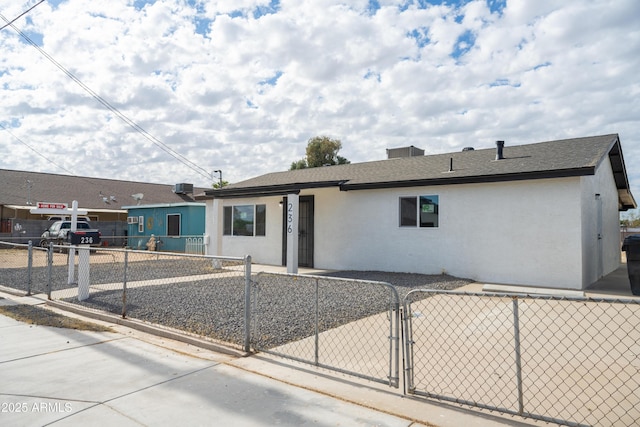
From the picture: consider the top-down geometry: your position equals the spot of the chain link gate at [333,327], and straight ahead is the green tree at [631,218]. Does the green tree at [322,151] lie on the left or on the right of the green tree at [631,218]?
left

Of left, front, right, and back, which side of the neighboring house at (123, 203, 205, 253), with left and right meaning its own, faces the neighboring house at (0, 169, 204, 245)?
right

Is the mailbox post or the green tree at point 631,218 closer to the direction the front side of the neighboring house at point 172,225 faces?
the mailbox post

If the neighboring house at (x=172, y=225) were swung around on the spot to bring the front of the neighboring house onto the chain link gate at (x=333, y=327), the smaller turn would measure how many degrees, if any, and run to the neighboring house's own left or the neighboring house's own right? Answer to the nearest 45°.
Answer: approximately 45° to the neighboring house's own left

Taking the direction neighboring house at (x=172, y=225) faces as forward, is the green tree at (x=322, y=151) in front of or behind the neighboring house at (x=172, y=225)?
behind

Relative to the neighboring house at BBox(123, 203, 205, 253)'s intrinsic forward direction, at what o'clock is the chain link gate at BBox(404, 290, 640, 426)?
The chain link gate is roughly at 10 o'clock from the neighboring house.

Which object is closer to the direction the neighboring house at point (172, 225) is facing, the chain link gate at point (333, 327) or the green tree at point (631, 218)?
the chain link gate

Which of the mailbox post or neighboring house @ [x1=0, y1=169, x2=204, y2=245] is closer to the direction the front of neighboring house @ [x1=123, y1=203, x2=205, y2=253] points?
the mailbox post

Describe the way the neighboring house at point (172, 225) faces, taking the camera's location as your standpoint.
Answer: facing the viewer and to the left of the viewer

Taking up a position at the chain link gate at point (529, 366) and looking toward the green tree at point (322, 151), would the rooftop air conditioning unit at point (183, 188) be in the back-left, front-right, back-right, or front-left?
front-left

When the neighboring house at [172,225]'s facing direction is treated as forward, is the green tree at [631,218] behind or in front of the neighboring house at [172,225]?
behind
